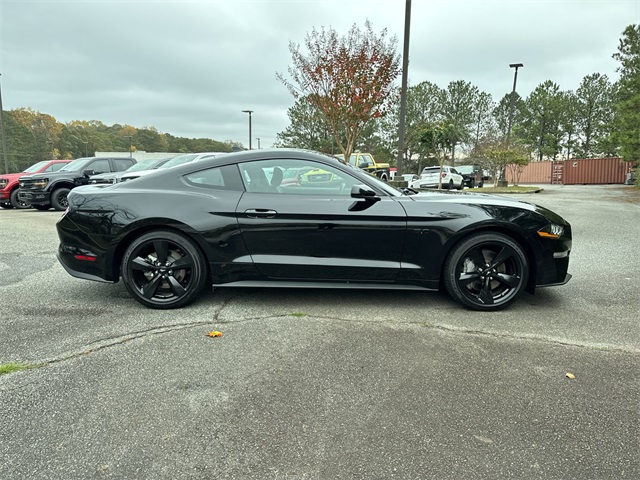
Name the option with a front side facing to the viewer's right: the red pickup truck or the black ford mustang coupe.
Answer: the black ford mustang coupe

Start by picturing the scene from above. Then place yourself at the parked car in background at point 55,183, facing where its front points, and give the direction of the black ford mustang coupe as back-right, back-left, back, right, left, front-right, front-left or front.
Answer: front-left

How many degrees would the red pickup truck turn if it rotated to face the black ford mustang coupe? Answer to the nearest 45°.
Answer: approximately 45° to its left

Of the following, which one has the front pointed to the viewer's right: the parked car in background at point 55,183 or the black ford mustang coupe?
the black ford mustang coupe

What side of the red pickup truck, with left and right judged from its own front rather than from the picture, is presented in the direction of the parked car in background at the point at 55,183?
left

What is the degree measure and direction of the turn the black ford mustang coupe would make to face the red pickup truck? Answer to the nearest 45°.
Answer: approximately 135° to its left

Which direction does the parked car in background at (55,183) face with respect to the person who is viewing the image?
facing the viewer and to the left of the viewer

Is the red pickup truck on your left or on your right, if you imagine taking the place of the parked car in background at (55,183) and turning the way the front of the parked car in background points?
on your right

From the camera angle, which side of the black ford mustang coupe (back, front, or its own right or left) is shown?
right

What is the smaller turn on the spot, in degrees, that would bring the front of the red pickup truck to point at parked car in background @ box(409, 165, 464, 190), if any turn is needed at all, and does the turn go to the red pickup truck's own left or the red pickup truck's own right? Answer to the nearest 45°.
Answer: approximately 135° to the red pickup truck's own left

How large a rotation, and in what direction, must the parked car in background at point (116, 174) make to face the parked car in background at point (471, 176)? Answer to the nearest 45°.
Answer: approximately 180°

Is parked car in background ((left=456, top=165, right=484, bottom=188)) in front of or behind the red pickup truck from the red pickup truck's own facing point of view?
behind

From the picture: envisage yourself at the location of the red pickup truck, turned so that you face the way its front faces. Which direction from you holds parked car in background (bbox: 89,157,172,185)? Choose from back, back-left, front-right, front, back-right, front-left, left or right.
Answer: left

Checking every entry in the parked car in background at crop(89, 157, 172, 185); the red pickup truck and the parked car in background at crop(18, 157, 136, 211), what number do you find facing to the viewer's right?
0
